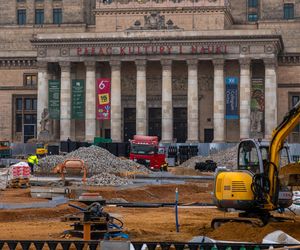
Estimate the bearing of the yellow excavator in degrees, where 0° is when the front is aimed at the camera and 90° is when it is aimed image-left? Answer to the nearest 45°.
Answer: approximately 315°
